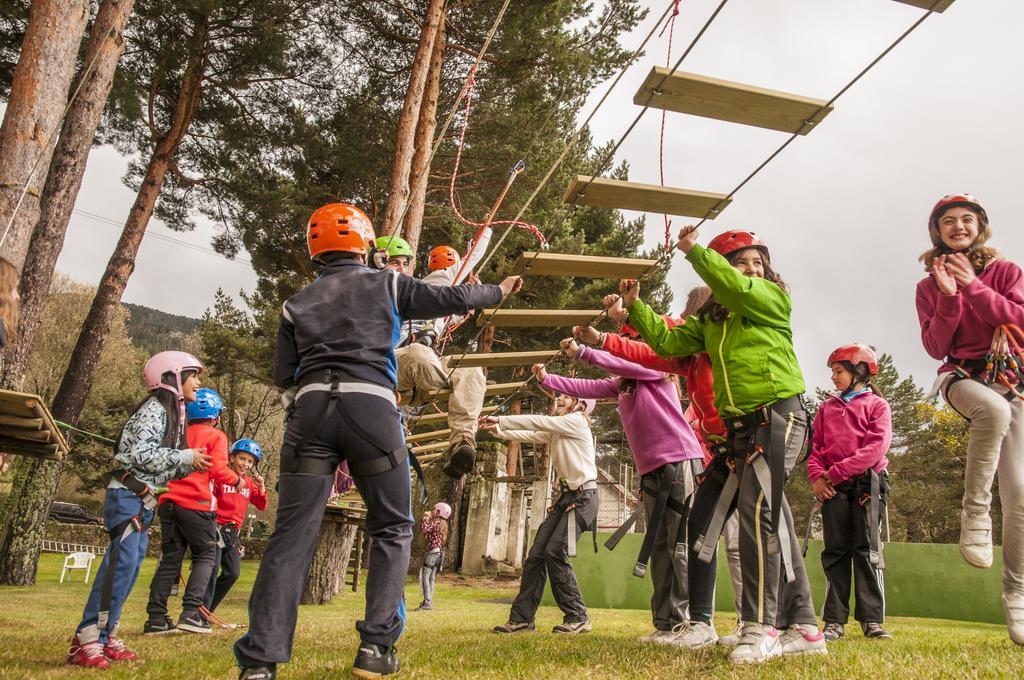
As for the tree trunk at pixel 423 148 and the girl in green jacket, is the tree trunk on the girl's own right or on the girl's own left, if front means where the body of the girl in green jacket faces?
on the girl's own right

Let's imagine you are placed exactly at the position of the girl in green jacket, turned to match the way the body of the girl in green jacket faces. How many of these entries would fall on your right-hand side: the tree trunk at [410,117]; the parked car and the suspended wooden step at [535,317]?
3

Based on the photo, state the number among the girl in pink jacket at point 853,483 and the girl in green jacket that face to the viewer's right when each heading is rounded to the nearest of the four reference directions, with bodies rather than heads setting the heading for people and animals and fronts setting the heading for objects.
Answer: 0

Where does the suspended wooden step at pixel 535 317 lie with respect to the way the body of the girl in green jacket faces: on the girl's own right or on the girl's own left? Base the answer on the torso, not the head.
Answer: on the girl's own right

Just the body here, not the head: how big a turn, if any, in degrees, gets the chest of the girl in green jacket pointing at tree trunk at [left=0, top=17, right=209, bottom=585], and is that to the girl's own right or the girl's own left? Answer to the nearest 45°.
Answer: approximately 90° to the girl's own right
